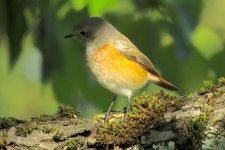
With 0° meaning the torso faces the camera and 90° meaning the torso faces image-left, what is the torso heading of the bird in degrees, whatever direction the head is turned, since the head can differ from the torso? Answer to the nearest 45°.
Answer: approximately 90°
